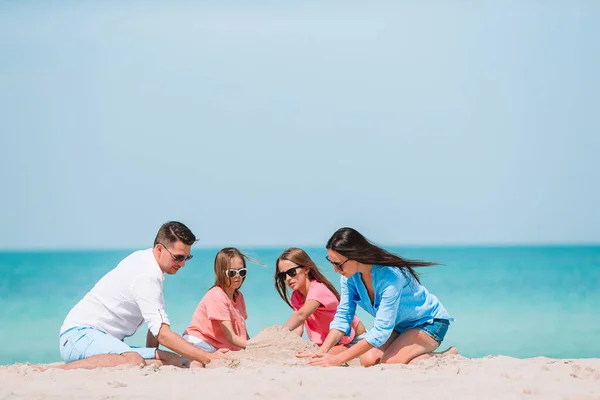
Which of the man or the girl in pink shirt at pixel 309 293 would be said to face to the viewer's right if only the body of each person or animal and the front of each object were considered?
the man

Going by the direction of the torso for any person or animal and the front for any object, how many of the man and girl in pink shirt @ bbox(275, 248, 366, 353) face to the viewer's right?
1

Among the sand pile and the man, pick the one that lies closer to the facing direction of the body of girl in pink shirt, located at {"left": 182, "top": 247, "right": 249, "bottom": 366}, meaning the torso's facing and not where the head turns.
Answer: the sand pile

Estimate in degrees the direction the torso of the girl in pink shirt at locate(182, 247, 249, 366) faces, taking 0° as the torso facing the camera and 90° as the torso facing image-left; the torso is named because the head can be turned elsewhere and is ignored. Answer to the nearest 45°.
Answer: approximately 315°

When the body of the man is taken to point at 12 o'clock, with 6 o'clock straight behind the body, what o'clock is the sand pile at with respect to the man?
The sand pile is roughly at 12 o'clock from the man.

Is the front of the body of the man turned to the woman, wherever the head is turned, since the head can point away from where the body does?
yes

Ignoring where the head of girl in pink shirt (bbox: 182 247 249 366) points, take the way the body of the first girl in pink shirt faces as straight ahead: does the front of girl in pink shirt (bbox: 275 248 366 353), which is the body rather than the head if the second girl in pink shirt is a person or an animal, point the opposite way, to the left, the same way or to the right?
to the right

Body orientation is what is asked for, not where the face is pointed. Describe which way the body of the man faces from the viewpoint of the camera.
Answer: to the viewer's right

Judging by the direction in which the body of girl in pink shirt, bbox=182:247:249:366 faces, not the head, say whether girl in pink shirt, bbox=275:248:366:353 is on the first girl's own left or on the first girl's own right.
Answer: on the first girl's own left

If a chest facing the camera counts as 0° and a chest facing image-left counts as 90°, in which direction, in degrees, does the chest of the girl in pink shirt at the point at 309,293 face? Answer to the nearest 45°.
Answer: approximately 45°

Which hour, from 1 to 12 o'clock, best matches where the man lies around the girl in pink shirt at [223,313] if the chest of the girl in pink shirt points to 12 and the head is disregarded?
The man is roughly at 3 o'clock from the girl in pink shirt.
